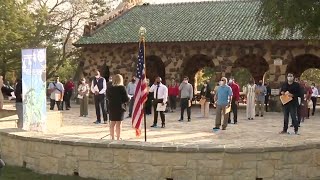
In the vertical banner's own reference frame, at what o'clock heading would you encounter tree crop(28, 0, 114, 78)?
The tree is roughly at 6 o'clock from the vertical banner.

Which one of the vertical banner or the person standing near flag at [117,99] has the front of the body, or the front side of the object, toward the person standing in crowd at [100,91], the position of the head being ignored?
the person standing near flag at [117,99]

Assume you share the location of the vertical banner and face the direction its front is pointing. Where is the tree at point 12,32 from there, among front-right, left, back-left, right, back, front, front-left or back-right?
back

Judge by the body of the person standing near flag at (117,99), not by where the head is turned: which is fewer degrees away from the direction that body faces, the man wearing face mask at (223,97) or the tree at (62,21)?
the tree

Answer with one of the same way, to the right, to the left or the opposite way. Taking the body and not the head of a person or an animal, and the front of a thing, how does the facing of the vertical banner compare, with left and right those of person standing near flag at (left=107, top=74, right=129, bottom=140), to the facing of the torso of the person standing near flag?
the opposite way

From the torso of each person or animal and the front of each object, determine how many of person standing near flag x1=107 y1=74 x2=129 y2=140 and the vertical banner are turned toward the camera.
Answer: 1

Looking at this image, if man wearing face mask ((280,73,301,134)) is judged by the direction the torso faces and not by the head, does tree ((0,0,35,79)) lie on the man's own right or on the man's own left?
on the man's own right

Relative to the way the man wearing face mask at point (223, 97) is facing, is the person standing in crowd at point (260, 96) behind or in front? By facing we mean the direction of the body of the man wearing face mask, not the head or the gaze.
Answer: behind

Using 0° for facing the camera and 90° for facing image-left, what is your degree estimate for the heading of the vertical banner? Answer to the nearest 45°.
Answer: approximately 0°

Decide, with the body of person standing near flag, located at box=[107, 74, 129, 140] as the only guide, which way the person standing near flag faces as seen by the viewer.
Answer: away from the camera
